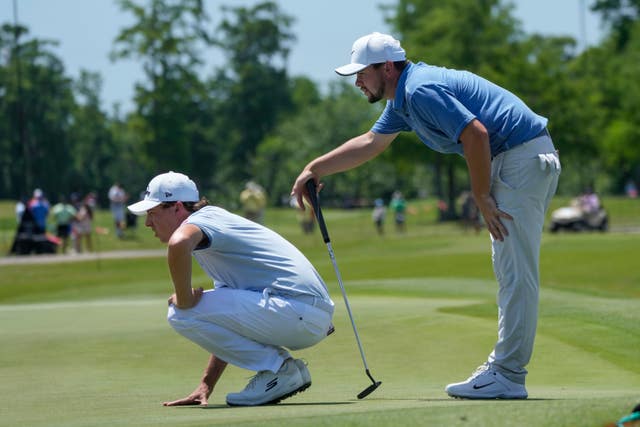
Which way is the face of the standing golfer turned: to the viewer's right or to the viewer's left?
to the viewer's left

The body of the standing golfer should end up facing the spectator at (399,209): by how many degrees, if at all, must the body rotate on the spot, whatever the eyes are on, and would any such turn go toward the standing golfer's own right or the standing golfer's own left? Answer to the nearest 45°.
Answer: approximately 90° to the standing golfer's own right

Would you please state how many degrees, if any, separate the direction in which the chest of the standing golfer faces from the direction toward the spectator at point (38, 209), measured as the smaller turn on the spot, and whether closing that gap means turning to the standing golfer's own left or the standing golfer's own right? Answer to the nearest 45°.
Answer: approximately 45° to the standing golfer's own right

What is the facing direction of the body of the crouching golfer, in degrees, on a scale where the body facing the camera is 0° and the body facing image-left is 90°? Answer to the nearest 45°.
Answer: approximately 90°

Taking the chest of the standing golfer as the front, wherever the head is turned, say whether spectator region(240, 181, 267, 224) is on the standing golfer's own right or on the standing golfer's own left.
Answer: on the standing golfer's own right

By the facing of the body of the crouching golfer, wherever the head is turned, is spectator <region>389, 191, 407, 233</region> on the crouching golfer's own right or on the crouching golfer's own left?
on the crouching golfer's own right

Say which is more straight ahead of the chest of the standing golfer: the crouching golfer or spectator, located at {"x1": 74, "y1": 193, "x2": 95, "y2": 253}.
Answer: the crouching golfer

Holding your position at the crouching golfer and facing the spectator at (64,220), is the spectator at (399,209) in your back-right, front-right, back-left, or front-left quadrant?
front-right

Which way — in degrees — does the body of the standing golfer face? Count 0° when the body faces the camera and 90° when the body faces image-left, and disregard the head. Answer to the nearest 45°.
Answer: approximately 90°
